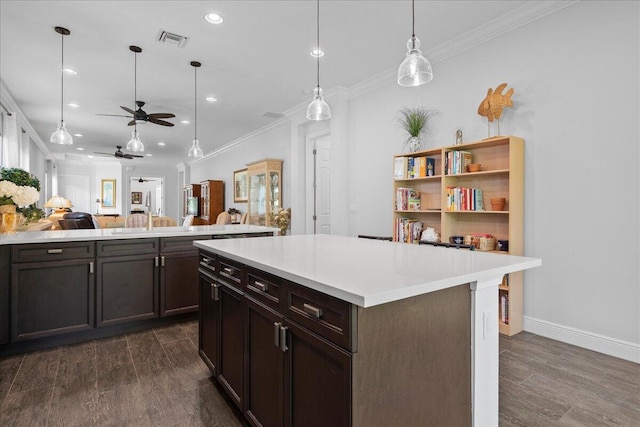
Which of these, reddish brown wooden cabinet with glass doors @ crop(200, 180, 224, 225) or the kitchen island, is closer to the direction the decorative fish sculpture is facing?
the reddish brown wooden cabinet with glass doors

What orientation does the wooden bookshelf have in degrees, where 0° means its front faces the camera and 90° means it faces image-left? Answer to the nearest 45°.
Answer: approximately 45°

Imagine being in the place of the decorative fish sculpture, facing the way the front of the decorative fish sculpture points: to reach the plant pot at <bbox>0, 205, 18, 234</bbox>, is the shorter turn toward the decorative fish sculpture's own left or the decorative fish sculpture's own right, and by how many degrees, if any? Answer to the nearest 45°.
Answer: approximately 45° to the decorative fish sculpture's own left

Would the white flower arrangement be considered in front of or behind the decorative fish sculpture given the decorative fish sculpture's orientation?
in front

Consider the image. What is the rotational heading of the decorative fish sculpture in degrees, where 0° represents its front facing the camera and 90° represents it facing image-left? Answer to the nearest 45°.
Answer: approximately 90°

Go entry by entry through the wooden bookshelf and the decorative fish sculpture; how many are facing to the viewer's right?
0

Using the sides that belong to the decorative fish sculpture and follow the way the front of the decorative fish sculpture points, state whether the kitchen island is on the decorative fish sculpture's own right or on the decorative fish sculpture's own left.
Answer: on the decorative fish sculpture's own left

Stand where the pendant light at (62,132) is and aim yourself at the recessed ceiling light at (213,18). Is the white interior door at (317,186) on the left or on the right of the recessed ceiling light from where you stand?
left

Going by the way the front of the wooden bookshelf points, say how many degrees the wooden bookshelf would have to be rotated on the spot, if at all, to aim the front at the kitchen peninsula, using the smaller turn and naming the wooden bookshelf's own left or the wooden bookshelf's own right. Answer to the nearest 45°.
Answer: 0° — it already faces it

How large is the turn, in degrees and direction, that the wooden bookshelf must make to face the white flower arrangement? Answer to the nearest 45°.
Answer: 0° — it already faces it

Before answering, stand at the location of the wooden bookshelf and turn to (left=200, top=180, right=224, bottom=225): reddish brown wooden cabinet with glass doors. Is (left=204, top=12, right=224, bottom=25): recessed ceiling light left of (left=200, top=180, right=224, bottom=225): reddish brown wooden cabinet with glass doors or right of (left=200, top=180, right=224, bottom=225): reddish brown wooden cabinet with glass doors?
left
